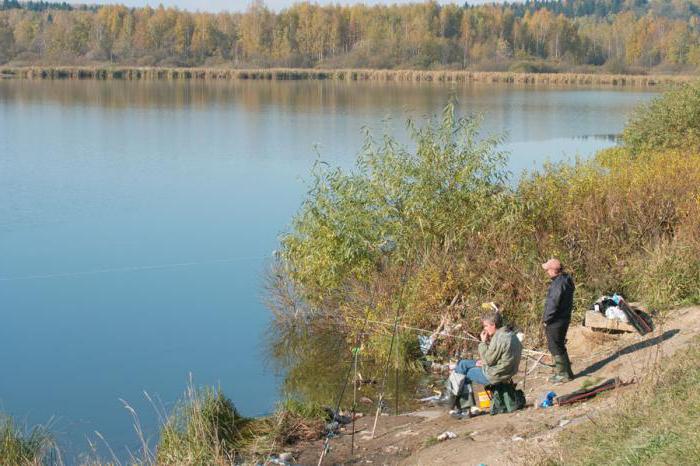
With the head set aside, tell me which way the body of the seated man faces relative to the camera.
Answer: to the viewer's left

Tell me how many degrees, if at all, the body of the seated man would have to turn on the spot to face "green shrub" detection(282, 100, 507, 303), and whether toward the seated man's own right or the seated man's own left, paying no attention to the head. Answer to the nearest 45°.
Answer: approximately 90° to the seated man's own right

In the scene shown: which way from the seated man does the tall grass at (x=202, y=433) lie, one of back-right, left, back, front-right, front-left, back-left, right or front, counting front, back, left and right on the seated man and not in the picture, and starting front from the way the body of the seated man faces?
front

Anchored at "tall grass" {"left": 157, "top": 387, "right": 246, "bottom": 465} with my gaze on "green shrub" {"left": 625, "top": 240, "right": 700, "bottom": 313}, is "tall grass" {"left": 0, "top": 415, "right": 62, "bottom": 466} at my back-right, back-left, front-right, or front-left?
back-left

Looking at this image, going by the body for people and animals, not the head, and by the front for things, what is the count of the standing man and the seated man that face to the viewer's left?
2

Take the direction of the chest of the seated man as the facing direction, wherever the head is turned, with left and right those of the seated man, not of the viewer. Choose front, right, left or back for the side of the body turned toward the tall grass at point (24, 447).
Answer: front

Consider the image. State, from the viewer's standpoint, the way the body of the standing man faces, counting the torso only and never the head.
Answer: to the viewer's left

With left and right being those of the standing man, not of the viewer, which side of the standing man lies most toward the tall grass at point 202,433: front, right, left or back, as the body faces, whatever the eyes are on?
front

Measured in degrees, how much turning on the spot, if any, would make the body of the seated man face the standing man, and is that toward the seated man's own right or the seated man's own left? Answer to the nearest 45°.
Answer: approximately 135° to the seated man's own right

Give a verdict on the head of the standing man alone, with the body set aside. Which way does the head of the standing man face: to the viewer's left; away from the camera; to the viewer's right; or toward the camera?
to the viewer's left

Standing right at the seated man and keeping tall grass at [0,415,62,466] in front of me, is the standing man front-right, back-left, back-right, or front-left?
back-right

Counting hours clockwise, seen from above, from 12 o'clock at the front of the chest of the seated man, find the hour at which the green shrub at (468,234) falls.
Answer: The green shrub is roughly at 3 o'clock from the seated man.

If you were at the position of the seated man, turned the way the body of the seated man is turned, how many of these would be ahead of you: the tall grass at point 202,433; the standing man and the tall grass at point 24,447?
2

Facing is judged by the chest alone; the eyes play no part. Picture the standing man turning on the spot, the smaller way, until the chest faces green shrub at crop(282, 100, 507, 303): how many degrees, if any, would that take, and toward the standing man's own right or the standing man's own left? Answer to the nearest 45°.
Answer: approximately 45° to the standing man's own right

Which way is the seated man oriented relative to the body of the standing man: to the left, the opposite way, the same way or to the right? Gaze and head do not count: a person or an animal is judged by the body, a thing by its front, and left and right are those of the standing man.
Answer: the same way
